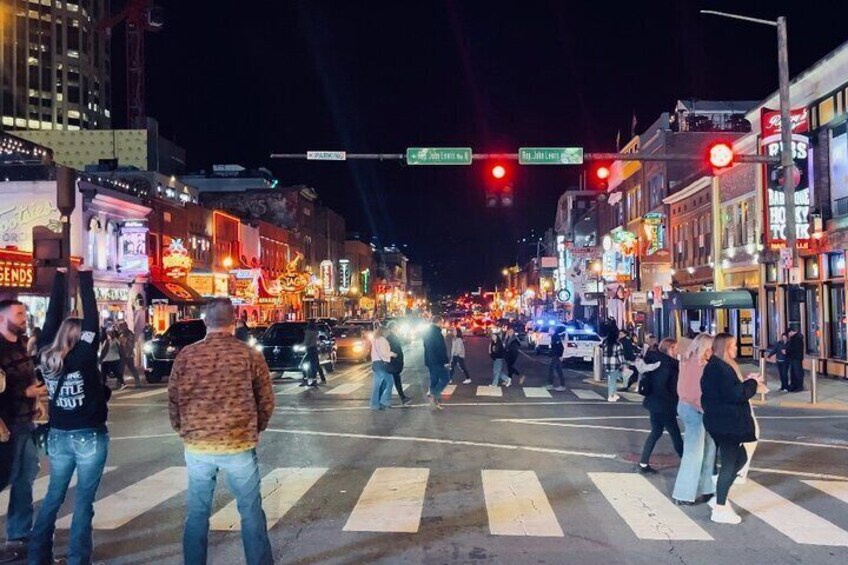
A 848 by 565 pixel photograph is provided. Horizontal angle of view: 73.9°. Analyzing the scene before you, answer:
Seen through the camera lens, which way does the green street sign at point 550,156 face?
facing the viewer

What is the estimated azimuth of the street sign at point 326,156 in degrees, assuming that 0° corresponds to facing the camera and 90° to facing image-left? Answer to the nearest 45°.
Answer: approximately 0°

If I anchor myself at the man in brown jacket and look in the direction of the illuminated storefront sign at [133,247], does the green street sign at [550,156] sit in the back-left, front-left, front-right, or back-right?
front-right

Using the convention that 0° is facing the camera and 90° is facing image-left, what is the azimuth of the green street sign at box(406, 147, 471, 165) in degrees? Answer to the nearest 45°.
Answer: approximately 0°

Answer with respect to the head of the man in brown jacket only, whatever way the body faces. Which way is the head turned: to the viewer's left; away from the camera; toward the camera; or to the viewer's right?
away from the camera

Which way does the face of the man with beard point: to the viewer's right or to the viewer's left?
to the viewer's right

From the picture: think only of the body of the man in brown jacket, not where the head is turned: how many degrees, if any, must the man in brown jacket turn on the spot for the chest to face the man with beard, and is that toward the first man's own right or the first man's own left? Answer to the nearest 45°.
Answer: approximately 45° to the first man's own left

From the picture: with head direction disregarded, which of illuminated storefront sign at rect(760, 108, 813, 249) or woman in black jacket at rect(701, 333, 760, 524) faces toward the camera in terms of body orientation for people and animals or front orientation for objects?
the illuminated storefront sign

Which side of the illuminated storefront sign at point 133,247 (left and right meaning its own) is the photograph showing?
front

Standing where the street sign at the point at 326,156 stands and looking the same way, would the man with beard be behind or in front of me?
in front

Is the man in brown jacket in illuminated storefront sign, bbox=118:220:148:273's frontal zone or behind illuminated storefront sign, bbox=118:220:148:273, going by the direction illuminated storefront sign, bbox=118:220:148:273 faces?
frontal zone

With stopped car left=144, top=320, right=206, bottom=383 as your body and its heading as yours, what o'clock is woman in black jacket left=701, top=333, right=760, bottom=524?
The woman in black jacket is roughly at 10 o'clock from the stopped car.

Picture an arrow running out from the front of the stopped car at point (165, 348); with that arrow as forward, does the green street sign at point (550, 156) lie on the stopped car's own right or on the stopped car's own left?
on the stopped car's own left

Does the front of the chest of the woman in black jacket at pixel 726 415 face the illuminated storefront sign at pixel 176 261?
no
